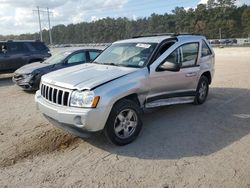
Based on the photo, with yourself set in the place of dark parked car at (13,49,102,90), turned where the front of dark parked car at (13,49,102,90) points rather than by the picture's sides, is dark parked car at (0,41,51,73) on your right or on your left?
on your right

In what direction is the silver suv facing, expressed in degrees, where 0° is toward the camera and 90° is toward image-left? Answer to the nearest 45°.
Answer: approximately 45°

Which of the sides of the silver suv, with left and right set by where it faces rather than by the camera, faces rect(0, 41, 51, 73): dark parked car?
right

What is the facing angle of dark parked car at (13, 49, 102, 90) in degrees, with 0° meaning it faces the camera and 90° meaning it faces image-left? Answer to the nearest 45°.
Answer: approximately 45°

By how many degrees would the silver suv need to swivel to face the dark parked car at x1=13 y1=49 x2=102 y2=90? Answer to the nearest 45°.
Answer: approximately 90° to its right
